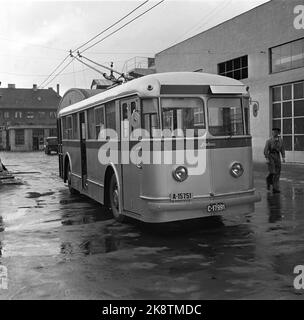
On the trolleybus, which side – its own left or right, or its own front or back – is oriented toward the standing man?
left

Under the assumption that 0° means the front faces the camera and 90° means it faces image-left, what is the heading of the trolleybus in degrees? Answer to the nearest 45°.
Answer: approximately 315°
